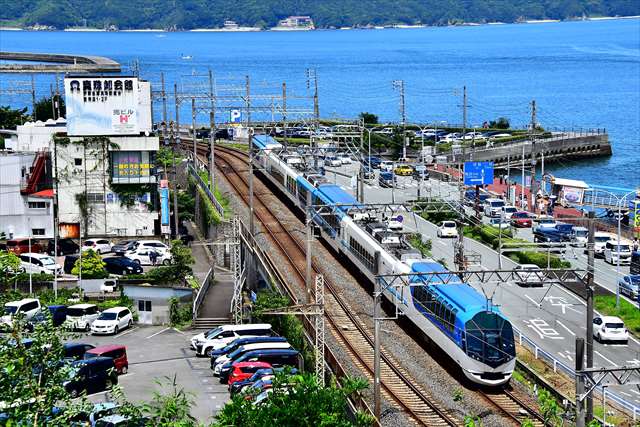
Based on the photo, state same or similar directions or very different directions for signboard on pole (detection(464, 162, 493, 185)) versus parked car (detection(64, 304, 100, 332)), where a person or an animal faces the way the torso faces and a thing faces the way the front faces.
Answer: same or similar directions

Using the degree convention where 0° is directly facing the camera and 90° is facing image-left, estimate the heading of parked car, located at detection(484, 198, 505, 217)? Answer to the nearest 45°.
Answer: approximately 315°

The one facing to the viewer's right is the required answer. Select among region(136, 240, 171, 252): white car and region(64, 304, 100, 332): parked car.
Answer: the white car

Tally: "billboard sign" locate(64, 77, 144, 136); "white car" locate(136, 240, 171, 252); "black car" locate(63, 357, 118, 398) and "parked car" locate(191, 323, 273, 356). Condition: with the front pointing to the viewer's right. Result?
1

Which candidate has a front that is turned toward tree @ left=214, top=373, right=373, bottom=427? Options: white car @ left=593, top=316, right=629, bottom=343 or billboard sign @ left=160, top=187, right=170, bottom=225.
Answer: the billboard sign

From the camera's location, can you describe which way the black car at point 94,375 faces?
facing the viewer and to the left of the viewer

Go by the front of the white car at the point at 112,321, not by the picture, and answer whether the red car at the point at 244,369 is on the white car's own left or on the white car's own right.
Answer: on the white car's own left

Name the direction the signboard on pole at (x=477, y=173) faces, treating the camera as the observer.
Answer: facing the viewer

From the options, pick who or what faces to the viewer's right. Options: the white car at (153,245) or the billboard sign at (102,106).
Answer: the white car

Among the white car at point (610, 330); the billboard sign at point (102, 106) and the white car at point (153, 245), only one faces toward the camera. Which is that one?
the billboard sign

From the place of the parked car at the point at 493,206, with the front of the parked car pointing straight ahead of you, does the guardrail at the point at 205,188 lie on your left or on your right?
on your right

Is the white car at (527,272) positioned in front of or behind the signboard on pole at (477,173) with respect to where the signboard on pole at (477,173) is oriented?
in front

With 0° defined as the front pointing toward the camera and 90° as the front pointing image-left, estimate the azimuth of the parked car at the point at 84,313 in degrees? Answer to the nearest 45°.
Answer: approximately 45°

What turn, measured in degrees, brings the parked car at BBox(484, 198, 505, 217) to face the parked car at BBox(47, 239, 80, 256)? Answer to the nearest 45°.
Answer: approximately 90° to its right

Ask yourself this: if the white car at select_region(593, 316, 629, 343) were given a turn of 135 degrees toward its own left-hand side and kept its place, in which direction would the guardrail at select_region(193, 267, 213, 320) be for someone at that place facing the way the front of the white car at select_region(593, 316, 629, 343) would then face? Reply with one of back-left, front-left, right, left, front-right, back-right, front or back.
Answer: right

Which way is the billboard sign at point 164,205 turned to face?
toward the camera

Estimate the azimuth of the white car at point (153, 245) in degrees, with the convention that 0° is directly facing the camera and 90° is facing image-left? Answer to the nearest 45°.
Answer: approximately 270°
